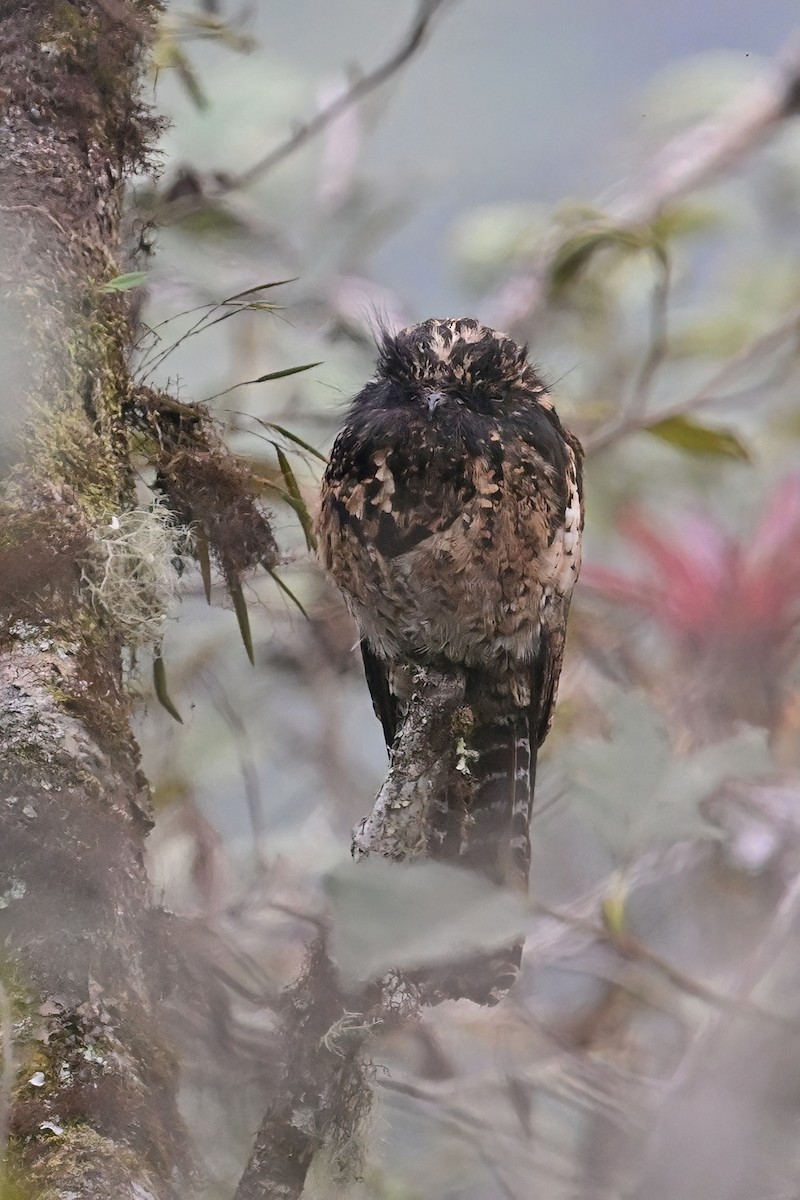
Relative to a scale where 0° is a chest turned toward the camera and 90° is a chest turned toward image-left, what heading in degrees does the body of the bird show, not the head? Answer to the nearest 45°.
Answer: approximately 0°
